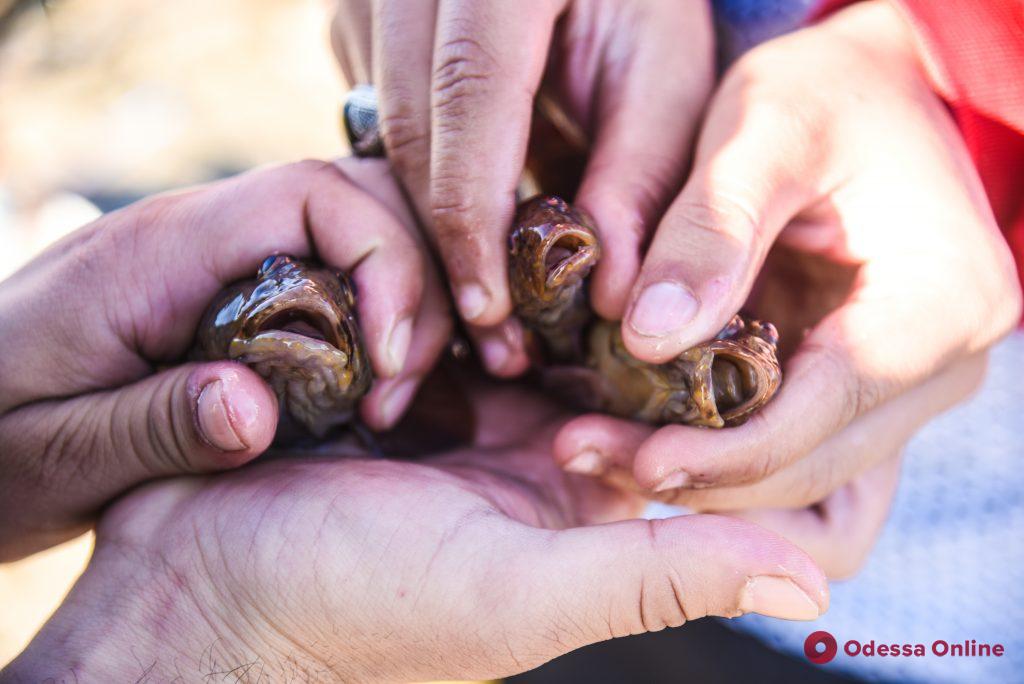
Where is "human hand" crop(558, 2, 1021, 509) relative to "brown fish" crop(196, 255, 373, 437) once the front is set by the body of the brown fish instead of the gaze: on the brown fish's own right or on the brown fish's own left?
on the brown fish's own left

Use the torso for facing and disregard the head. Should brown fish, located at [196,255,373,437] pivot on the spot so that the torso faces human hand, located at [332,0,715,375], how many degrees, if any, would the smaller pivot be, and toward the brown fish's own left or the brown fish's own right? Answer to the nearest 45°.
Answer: approximately 135° to the brown fish's own left

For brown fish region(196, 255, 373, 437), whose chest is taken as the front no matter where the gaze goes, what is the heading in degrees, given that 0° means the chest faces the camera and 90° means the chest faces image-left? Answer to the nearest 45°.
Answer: approximately 0°
